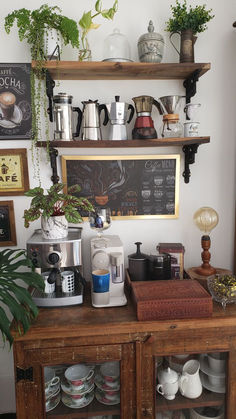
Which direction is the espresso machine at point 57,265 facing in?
toward the camera

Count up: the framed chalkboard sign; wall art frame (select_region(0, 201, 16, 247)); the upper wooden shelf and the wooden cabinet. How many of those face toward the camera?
4

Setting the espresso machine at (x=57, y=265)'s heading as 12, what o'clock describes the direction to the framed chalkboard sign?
The framed chalkboard sign is roughly at 8 o'clock from the espresso machine.

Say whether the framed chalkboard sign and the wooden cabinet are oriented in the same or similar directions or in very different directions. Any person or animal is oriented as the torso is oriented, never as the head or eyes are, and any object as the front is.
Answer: same or similar directions

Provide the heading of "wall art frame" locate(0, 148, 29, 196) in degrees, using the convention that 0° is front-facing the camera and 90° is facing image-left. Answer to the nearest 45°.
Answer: approximately 0°

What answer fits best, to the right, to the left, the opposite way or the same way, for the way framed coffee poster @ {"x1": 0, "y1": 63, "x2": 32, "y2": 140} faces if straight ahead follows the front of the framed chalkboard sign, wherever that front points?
the same way

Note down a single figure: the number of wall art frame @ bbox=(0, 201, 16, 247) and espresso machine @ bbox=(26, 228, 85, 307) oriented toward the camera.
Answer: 2

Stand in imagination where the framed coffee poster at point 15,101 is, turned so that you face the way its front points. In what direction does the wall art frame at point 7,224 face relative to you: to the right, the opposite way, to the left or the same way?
the same way

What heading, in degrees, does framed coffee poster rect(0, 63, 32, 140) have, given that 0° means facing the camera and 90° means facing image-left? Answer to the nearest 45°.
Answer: approximately 0°
